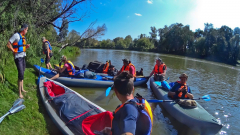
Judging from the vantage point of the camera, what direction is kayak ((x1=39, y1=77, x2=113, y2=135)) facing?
facing away from the viewer and to the left of the viewer

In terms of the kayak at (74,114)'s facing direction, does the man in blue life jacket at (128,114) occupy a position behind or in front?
behind

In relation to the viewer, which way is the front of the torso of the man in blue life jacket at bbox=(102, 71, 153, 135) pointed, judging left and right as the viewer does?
facing away from the viewer and to the left of the viewer

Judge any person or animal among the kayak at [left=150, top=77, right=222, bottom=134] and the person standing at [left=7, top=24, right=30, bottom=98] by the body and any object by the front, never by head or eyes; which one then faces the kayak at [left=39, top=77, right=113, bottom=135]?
the person standing

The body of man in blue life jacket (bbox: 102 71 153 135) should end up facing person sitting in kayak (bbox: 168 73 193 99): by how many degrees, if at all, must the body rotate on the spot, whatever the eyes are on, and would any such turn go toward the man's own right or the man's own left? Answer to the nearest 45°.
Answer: approximately 90° to the man's own right

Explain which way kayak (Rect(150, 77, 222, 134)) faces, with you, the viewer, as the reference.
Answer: facing the viewer and to the right of the viewer

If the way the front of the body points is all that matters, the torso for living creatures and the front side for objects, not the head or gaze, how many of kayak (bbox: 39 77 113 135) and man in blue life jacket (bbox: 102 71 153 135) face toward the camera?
0

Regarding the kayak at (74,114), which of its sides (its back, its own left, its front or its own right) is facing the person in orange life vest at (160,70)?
right

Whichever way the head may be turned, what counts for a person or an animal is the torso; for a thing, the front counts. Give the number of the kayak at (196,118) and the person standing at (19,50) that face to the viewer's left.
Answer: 0

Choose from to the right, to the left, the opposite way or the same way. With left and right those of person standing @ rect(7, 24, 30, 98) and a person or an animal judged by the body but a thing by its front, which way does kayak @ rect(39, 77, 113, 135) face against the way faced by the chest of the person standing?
the opposite way

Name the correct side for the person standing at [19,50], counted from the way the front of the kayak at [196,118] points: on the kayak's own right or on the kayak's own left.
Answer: on the kayak's own right
